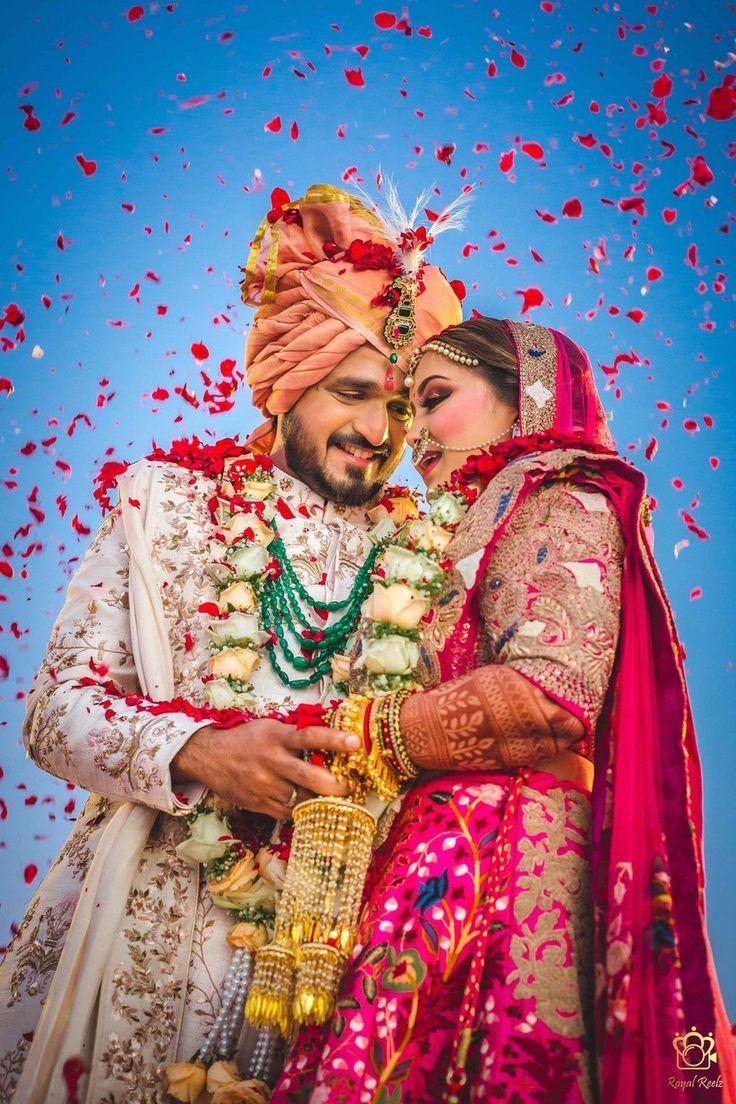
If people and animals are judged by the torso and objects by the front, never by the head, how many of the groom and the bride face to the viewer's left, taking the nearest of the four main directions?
1

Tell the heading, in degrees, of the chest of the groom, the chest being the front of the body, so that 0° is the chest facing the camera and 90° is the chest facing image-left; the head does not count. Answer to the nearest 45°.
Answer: approximately 315°

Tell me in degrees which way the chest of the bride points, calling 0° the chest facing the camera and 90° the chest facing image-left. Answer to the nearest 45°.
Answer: approximately 90°

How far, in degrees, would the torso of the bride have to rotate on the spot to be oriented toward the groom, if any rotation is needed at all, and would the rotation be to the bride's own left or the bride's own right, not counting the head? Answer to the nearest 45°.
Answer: approximately 45° to the bride's own right
